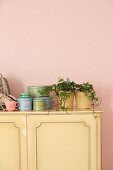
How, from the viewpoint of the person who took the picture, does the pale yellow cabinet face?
facing the viewer
